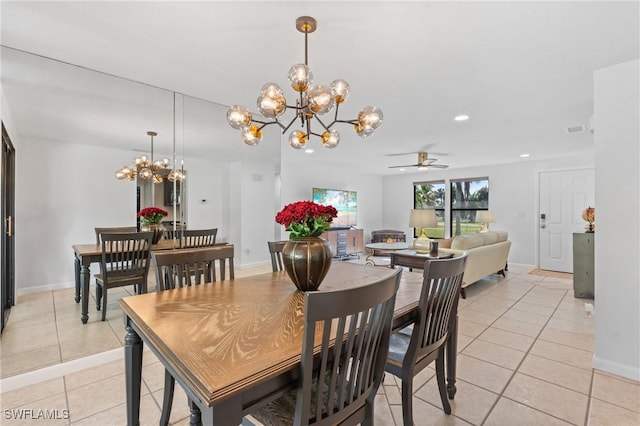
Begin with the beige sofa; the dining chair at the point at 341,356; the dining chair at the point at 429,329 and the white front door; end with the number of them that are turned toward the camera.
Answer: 1

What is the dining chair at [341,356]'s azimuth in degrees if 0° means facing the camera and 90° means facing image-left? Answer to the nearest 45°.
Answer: approximately 135°

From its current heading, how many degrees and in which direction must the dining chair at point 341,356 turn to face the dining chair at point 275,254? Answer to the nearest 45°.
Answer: approximately 45° to its right

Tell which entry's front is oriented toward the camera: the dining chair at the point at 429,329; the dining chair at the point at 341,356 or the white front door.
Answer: the white front door

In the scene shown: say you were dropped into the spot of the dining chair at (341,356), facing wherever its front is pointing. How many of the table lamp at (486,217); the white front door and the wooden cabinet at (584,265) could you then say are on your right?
3

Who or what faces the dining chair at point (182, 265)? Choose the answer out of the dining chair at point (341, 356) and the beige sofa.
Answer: the dining chair at point (341, 356)

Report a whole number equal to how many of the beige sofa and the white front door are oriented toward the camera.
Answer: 1

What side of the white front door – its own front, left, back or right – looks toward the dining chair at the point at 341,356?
front

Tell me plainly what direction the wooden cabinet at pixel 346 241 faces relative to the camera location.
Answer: facing the viewer and to the right of the viewer

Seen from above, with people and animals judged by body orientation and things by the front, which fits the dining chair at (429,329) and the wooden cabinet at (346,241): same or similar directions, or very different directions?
very different directions

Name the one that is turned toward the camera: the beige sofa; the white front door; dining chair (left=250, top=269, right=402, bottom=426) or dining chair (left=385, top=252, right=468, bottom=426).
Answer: the white front door

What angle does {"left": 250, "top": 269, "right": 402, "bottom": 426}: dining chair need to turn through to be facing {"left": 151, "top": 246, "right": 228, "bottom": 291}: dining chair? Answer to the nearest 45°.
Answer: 0° — it already faces it

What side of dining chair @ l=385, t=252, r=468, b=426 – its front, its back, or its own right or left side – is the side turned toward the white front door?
right

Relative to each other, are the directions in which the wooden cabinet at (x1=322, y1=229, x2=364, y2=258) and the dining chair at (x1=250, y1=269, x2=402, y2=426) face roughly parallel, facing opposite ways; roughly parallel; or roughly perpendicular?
roughly parallel, facing opposite ways

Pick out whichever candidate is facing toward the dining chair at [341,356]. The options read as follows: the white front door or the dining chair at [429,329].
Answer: the white front door

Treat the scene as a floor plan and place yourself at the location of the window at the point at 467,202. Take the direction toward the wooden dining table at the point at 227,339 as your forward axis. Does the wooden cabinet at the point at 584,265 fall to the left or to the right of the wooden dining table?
left

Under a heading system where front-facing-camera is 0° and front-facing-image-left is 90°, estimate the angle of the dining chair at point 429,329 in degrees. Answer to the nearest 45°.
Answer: approximately 135°

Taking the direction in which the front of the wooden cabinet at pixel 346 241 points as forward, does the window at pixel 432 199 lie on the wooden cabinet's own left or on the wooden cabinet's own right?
on the wooden cabinet's own left

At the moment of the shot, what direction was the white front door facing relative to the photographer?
facing the viewer
